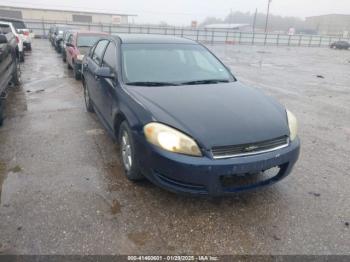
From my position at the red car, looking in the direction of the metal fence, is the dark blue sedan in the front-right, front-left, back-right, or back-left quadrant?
back-right

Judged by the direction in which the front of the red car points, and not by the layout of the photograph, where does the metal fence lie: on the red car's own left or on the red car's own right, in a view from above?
on the red car's own left

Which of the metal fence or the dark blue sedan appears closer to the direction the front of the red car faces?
the dark blue sedan

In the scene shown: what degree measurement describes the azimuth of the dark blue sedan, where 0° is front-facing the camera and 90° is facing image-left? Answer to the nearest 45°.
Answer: approximately 315°

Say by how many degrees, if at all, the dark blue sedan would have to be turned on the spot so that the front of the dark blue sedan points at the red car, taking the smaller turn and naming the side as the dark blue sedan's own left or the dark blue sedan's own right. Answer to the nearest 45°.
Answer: approximately 180°

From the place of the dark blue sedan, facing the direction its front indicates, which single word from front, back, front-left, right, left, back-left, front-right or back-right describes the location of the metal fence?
back-left

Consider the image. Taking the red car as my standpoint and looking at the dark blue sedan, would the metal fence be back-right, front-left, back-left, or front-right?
back-left

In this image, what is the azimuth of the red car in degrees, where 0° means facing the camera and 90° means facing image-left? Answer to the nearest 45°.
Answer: approximately 315°
